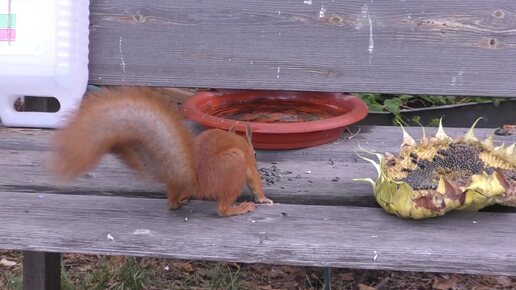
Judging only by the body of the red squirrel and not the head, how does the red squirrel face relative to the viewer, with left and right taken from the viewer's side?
facing away from the viewer and to the right of the viewer

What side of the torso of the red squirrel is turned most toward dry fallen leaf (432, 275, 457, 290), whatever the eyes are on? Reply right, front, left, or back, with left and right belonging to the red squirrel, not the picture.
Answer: front

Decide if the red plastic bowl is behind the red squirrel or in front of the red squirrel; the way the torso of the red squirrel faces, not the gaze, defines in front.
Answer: in front

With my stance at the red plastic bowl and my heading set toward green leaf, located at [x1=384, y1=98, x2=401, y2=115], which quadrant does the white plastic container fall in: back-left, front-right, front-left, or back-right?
back-left

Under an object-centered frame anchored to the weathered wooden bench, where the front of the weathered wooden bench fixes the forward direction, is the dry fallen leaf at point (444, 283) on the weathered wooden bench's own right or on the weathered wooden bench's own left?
on the weathered wooden bench's own left
